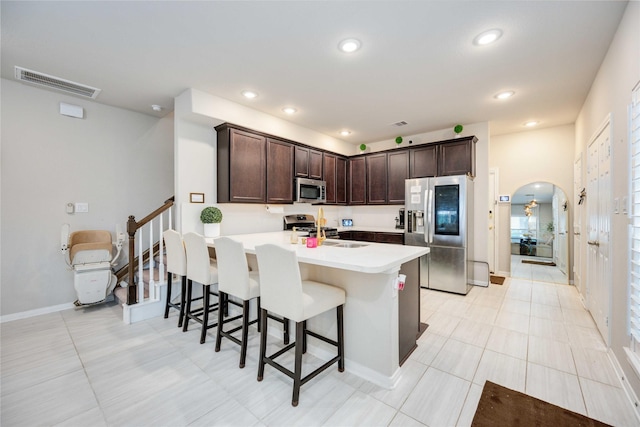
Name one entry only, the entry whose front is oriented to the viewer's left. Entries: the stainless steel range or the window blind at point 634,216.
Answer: the window blind

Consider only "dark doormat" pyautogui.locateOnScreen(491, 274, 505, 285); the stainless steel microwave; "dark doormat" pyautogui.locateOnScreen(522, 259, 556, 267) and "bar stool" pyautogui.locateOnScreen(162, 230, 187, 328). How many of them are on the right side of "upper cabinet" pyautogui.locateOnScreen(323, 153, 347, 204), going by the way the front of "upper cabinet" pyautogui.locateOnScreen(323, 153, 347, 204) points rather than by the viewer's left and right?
2

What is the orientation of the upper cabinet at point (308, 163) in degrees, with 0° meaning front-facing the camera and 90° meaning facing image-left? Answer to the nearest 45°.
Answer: approximately 315°

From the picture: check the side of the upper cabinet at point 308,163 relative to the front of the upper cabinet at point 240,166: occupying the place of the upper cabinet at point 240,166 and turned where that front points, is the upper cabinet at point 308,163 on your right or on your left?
on your left

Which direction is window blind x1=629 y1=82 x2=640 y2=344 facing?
to the viewer's left
